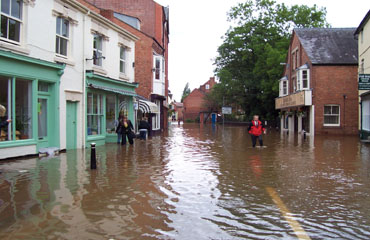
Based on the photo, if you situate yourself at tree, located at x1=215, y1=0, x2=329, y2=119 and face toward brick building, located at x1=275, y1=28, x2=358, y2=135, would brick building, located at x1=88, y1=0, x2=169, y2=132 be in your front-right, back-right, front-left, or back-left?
front-right

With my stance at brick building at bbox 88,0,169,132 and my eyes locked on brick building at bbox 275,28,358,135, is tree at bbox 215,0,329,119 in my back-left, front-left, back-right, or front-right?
front-left

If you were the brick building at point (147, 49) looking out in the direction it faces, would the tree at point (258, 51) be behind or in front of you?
in front

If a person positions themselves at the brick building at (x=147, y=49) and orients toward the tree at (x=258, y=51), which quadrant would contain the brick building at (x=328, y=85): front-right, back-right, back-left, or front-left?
front-right

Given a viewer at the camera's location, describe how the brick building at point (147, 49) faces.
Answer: facing to the right of the viewer

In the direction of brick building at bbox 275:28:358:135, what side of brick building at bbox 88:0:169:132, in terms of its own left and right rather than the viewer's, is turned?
front
